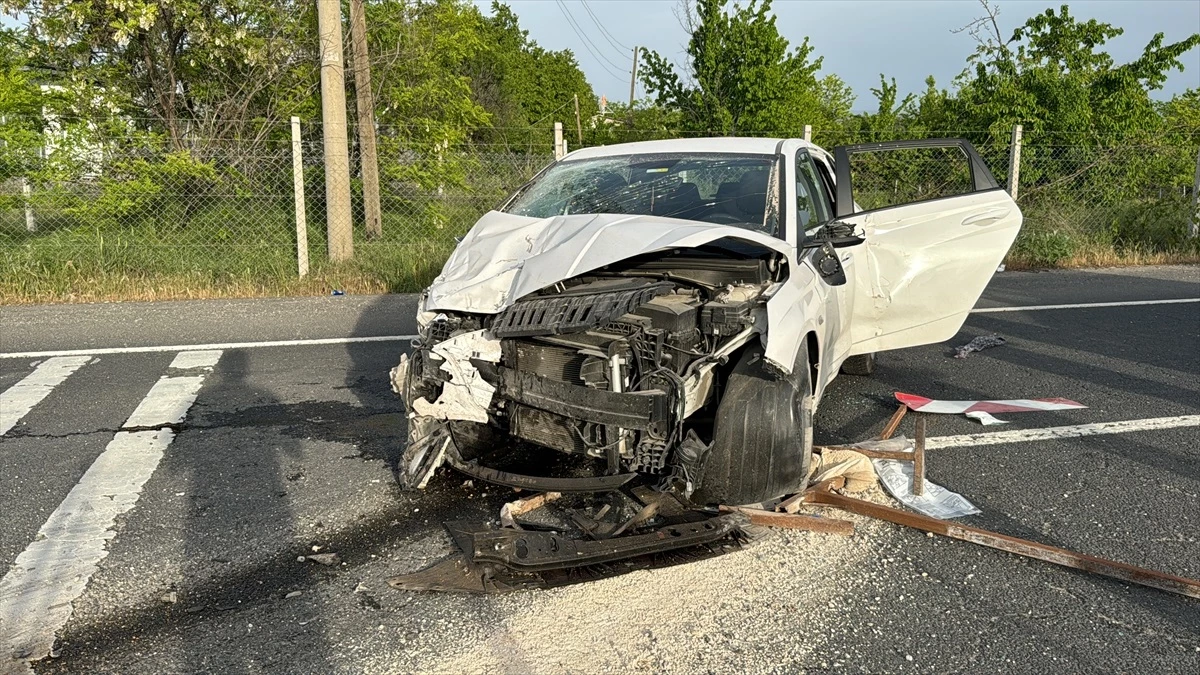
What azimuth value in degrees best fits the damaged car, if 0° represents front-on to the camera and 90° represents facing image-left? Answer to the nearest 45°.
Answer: approximately 45°

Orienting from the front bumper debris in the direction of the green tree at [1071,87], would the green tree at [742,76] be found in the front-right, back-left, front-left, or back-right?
front-left

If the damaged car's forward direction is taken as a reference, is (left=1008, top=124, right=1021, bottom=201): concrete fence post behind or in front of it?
behind

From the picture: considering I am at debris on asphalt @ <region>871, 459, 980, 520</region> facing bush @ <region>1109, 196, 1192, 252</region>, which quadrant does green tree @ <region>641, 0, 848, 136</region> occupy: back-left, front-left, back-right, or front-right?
front-left

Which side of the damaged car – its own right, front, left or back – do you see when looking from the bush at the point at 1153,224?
back

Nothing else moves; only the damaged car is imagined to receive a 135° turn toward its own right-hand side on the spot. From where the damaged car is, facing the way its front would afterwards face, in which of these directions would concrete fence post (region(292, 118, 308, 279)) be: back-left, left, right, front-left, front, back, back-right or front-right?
front-left

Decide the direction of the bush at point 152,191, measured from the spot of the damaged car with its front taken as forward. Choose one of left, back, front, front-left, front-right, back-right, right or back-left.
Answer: right

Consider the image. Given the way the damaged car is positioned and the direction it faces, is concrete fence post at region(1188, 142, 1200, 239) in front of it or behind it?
behind
